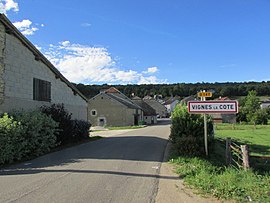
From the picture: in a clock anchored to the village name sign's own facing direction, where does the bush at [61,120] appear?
The bush is roughly at 4 o'clock from the village name sign.

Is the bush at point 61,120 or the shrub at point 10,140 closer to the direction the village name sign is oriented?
the shrub

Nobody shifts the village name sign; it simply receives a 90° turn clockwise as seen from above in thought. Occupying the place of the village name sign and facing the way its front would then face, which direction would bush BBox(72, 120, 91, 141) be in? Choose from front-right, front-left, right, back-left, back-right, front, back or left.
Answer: front-right

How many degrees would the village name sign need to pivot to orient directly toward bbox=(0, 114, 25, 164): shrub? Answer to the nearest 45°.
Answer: approximately 90° to its right

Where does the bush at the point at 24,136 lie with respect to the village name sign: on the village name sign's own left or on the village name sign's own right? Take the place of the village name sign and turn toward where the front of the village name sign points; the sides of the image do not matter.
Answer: on the village name sign's own right

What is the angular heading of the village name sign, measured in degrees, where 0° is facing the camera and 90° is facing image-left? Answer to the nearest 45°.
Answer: approximately 0°

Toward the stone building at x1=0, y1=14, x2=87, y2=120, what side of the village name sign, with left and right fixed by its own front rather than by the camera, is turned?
right
